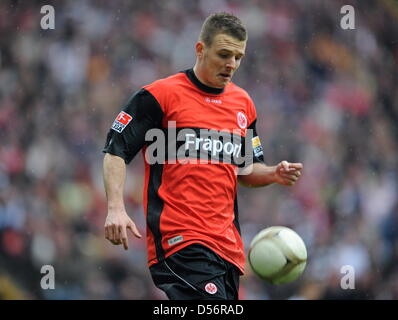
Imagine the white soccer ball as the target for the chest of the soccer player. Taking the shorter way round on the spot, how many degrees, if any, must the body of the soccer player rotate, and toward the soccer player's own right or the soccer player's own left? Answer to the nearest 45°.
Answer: approximately 90° to the soccer player's own left

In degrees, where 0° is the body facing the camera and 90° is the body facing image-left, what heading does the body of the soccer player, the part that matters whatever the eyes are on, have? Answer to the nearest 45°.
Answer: approximately 315°

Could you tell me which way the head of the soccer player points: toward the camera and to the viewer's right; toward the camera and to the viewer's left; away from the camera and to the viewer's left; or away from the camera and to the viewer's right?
toward the camera and to the viewer's right
